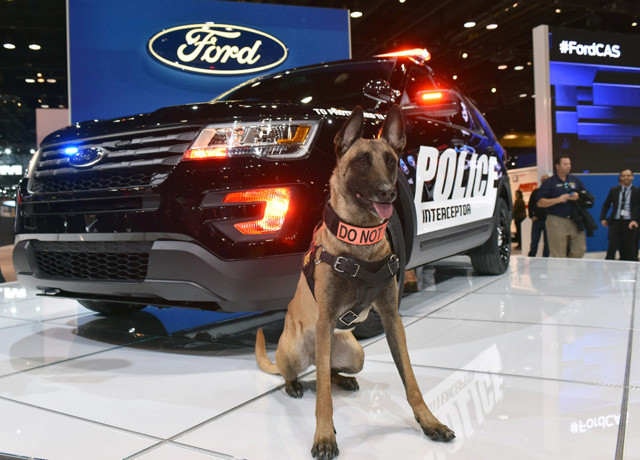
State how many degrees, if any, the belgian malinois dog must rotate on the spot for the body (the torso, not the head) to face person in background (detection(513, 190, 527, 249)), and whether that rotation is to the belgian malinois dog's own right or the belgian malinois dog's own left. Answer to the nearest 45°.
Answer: approximately 135° to the belgian malinois dog's own left

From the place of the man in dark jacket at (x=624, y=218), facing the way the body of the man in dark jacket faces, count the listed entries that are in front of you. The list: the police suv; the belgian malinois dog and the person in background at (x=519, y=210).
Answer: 2

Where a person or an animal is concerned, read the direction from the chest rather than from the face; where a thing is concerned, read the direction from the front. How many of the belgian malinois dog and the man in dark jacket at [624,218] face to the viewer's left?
0

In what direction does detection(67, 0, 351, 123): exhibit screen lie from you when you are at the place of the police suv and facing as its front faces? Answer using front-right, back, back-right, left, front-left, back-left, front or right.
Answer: back-right

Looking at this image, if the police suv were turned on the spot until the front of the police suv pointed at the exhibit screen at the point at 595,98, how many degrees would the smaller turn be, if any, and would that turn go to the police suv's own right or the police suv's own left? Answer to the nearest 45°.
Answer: approximately 180°

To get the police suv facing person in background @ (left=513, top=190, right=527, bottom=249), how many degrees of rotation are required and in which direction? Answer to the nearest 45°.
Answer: approximately 180°

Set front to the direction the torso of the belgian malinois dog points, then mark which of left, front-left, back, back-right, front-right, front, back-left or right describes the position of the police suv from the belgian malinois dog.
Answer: back

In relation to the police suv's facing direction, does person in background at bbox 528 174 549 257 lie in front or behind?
behind

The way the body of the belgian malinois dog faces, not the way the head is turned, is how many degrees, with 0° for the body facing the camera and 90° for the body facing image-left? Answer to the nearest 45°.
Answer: approximately 315°

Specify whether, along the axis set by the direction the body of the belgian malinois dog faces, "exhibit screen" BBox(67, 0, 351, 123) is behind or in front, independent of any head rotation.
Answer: behind

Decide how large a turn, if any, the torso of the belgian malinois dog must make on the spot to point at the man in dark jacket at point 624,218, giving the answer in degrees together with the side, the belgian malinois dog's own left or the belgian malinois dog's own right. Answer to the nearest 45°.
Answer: approximately 90° to the belgian malinois dog's own left

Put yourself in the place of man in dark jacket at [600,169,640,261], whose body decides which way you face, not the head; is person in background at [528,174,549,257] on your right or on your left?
on your right

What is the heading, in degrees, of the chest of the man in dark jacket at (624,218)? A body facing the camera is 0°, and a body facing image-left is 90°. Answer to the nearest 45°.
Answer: approximately 0°

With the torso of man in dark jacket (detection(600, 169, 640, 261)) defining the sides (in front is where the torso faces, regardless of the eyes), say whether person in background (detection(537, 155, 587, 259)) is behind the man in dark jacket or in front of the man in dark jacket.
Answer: in front
